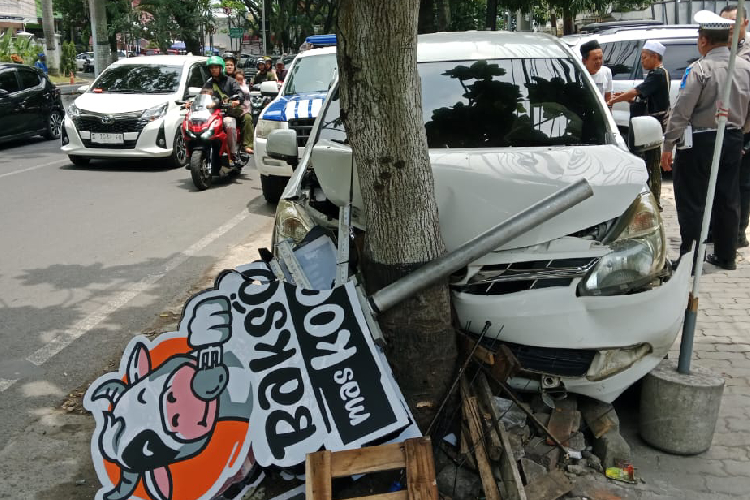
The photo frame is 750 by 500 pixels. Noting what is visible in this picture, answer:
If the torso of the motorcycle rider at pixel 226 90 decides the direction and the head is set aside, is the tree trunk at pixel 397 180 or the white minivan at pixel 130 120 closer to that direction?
the tree trunk

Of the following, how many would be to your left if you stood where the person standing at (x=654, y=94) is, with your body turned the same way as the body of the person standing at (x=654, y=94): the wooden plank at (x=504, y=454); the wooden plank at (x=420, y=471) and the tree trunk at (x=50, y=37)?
2

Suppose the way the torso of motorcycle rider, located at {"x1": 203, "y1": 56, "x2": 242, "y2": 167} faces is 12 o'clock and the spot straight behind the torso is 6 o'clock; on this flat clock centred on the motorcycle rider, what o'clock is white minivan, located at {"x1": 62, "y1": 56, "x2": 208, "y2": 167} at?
The white minivan is roughly at 3 o'clock from the motorcycle rider.

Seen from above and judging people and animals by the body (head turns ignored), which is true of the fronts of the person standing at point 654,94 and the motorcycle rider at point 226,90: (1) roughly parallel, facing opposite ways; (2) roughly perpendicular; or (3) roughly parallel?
roughly perpendicular

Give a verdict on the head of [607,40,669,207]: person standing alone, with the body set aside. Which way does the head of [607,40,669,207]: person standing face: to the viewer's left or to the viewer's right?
to the viewer's left

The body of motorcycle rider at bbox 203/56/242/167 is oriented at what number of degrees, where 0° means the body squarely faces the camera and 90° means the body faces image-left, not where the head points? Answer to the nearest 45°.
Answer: approximately 45°

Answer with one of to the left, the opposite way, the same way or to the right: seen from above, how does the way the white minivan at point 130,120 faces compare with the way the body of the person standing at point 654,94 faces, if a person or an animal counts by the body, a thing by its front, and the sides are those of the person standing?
to the left

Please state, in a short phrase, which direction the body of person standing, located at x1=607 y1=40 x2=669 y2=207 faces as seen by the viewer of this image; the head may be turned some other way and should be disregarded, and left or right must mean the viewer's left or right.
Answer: facing to the left of the viewer

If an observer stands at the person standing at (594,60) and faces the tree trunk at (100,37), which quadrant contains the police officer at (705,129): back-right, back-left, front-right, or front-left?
back-left

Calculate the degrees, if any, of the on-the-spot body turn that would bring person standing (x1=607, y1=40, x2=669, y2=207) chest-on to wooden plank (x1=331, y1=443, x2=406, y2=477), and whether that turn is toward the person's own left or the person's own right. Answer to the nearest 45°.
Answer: approximately 90° to the person's own left

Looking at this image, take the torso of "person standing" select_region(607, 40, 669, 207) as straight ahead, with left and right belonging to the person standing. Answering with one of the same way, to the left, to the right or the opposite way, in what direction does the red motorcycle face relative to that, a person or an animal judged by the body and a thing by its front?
to the left

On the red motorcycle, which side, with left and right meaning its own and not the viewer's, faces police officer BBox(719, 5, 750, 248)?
left

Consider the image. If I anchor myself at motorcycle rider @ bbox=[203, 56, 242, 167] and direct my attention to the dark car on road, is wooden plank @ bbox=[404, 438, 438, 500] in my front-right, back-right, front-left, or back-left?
back-left
